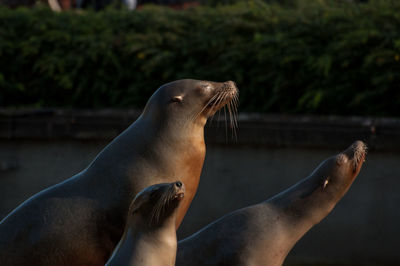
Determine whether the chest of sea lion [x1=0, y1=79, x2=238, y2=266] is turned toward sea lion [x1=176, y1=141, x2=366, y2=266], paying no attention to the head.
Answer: yes

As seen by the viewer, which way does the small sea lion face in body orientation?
to the viewer's right

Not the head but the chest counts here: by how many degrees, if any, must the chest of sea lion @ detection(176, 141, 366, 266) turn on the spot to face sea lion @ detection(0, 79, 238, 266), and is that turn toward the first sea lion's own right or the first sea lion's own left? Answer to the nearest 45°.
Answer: approximately 180°

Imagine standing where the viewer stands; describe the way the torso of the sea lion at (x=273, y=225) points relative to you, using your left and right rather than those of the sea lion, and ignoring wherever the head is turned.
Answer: facing to the right of the viewer

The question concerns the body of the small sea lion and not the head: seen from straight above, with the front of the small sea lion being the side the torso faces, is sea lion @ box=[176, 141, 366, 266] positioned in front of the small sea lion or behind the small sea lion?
in front

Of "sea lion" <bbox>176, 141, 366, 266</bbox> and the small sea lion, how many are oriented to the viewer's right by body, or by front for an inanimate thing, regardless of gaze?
2

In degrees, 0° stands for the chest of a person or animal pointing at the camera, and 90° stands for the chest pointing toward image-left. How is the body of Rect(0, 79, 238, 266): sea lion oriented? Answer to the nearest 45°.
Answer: approximately 270°
